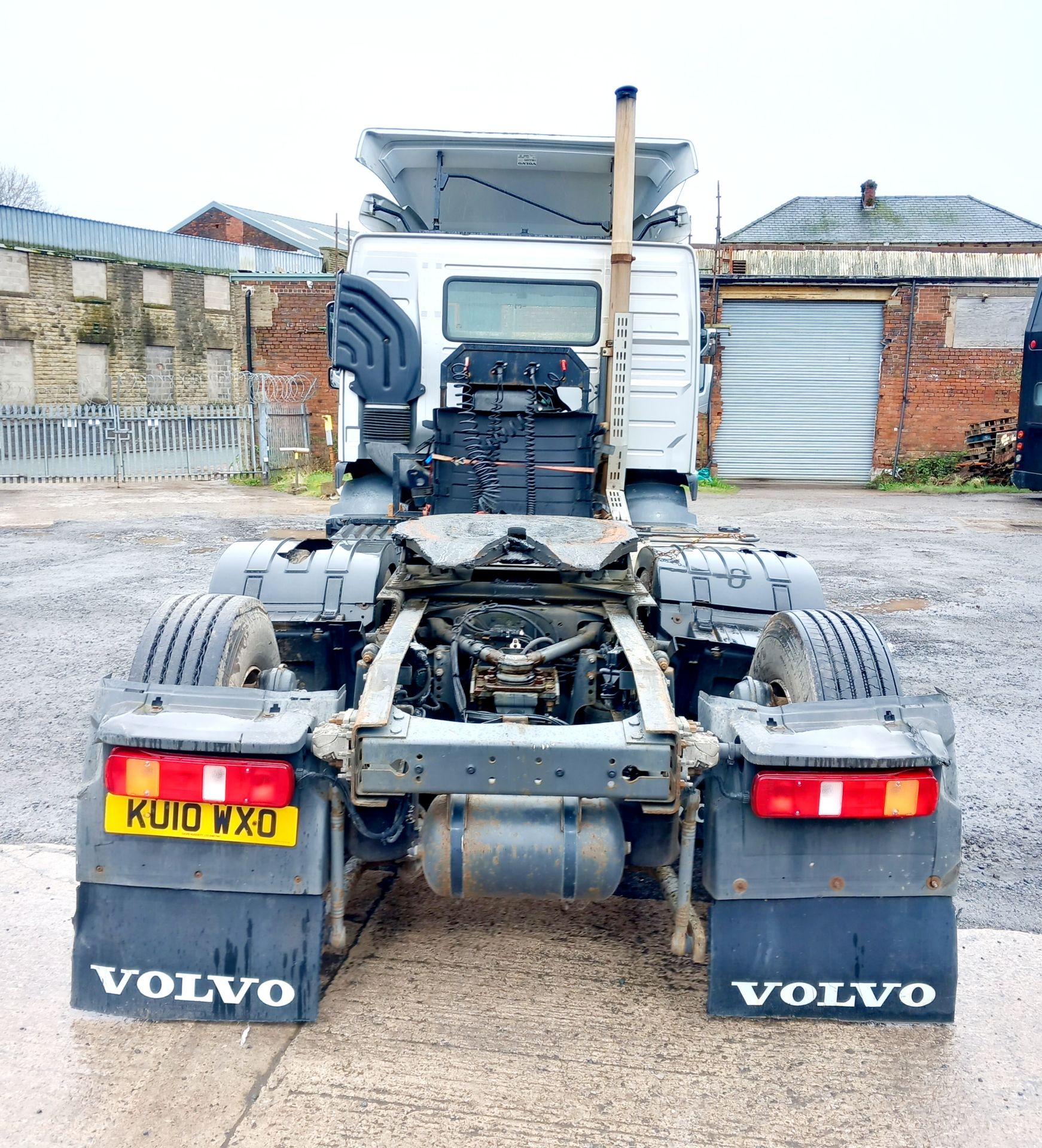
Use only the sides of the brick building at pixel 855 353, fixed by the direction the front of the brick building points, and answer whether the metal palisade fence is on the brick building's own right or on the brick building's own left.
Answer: on the brick building's own right

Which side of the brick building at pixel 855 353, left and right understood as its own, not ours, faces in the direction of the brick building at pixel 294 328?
right

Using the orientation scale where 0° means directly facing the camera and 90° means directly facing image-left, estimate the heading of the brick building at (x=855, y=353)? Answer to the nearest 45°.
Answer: approximately 0°

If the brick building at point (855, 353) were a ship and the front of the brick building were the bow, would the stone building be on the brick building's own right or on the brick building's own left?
on the brick building's own right
